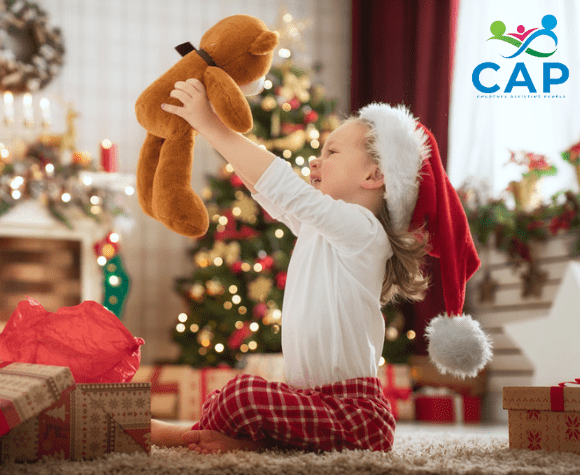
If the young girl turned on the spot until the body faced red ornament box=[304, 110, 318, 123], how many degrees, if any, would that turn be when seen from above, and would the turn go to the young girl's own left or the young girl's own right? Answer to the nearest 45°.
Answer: approximately 90° to the young girl's own right

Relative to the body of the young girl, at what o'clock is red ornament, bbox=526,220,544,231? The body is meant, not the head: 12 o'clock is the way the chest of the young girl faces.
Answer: The red ornament is roughly at 4 o'clock from the young girl.

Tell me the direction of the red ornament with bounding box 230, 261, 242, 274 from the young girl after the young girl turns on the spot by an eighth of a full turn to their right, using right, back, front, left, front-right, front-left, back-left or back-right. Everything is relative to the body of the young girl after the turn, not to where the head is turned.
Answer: front-right

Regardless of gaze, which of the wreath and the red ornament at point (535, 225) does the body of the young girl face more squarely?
the wreath

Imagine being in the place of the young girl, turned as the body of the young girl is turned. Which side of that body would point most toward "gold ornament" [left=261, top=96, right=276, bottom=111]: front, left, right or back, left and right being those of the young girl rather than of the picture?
right

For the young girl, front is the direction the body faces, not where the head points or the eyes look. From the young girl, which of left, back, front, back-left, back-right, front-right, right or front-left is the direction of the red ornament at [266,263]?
right

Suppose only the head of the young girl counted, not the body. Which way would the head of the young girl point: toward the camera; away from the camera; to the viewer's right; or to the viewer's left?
to the viewer's left

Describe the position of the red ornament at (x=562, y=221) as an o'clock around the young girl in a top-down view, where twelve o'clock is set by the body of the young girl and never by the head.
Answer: The red ornament is roughly at 4 o'clock from the young girl.

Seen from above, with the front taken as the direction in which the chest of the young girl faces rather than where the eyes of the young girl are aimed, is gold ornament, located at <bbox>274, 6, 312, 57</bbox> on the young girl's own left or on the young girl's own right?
on the young girl's own right

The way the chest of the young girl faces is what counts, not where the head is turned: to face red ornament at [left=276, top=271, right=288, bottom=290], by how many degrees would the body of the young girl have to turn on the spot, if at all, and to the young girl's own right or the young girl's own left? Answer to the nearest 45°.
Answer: approximately 90° to the young girl's own right

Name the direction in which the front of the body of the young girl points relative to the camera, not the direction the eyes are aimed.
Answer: to the viewer's left
